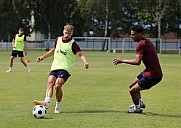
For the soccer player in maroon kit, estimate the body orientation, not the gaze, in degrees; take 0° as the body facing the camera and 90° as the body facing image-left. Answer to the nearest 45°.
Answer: approximately 90°

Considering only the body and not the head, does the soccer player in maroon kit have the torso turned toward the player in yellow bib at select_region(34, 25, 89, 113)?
yes

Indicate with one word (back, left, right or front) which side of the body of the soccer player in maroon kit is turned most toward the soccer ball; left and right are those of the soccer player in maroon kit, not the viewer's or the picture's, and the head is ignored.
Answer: front
